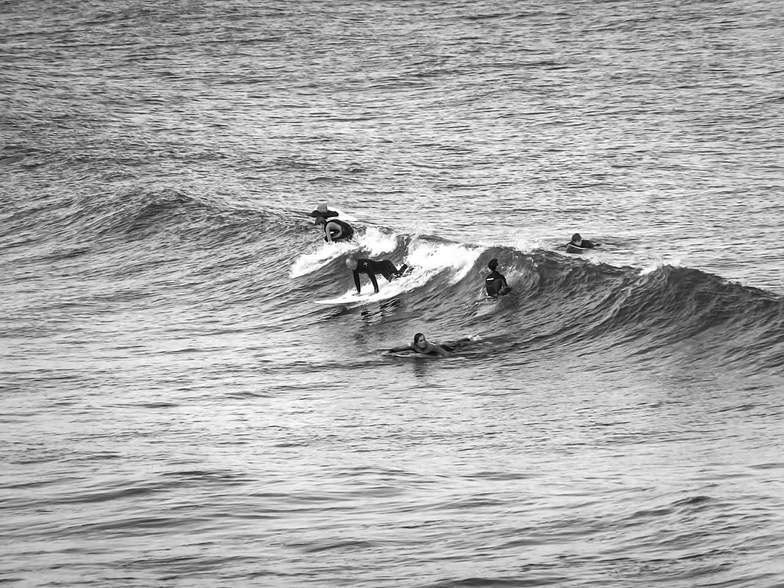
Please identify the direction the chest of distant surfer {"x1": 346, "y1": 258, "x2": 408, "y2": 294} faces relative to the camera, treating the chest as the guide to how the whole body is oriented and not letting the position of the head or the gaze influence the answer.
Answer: to the viewer's left

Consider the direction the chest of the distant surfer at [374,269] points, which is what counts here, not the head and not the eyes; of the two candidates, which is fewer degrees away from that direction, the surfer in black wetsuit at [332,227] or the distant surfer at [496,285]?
the surfer in black wetsuit

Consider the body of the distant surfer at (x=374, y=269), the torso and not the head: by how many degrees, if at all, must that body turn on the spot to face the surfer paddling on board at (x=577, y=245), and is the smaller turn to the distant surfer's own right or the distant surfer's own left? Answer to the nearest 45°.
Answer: approximately 135° to the distant surfer's own right

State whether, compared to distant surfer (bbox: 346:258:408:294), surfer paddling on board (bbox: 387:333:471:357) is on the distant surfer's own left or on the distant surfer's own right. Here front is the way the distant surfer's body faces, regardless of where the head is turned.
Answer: on the distant surfer's own left

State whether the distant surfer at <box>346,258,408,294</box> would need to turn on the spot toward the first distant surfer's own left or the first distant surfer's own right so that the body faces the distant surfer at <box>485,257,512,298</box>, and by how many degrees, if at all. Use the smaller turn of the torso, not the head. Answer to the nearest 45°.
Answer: approximately 135° to the first distant surfer's own left

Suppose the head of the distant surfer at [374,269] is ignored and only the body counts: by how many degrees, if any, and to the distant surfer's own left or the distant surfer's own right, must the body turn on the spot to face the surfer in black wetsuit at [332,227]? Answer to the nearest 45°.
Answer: approximately 45° to the distant surfer's own right

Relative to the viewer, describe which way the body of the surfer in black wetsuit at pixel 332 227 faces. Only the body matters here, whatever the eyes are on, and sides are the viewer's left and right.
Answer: facing to the left of the viewer

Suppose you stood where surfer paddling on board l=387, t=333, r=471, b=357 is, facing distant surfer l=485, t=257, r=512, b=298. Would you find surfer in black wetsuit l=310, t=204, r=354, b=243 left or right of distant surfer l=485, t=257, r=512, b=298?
left
